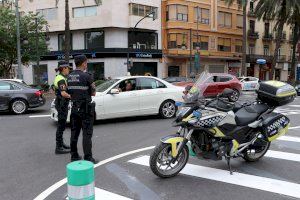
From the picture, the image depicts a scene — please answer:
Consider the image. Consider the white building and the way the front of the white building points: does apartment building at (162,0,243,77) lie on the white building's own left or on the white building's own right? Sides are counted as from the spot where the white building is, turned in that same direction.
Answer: on the white building's own left

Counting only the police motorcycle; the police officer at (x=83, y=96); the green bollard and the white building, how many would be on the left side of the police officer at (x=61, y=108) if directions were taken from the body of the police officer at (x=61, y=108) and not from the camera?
1

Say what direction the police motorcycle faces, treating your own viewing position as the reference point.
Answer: facing the viewer and to the left of the viewer

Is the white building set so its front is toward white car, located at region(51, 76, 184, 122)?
yes

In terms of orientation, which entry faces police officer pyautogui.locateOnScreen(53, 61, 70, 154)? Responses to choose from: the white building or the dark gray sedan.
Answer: the white building

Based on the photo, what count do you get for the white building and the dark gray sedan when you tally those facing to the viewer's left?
1

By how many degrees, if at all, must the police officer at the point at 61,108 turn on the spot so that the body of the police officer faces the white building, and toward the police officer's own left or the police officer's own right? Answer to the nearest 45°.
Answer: approximately 90° to the police officer's own left

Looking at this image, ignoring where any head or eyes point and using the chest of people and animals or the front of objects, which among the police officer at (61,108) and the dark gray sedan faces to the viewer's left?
the dark gray sedan

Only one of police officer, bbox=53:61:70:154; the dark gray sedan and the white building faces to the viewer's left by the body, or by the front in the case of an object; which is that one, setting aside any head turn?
the dark gray sedan

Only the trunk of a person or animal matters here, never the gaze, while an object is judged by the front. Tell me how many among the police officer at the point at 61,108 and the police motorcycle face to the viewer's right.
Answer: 1

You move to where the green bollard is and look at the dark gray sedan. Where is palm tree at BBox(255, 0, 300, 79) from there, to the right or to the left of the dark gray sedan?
right

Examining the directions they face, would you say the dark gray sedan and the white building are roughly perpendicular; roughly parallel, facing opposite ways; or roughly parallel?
roughly perpendicular

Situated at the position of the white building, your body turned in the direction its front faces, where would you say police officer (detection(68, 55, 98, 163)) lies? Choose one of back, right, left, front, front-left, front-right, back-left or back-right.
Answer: front

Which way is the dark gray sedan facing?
to the viewer's left

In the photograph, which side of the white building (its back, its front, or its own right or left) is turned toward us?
front

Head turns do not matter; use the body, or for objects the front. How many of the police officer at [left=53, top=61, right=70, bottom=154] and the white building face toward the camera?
1

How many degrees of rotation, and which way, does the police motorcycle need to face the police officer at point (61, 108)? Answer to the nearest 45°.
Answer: approximately 90° to its right

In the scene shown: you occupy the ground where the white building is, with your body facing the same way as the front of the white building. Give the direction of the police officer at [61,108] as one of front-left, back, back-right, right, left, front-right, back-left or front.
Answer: front

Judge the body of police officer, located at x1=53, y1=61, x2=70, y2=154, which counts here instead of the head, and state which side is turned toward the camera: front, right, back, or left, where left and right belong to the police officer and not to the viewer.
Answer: right

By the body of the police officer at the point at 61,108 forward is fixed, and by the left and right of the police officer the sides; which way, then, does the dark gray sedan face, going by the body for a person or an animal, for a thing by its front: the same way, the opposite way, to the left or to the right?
the opposite way
